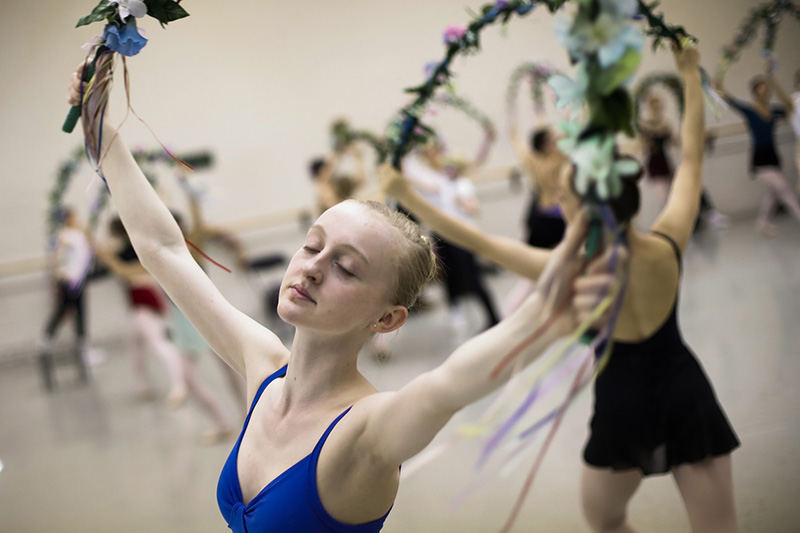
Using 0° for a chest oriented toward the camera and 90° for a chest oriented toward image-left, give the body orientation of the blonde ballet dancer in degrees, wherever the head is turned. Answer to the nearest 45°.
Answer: approximately 45°

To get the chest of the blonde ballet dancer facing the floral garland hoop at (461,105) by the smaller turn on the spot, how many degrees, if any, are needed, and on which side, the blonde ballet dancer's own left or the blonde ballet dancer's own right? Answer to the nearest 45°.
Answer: approximately 135° to the blonde ballet dancer's own right

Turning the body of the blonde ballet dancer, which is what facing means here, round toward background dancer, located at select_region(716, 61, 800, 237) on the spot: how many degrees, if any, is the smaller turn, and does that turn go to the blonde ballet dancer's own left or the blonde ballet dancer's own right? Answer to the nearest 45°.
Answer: approximately 180°
